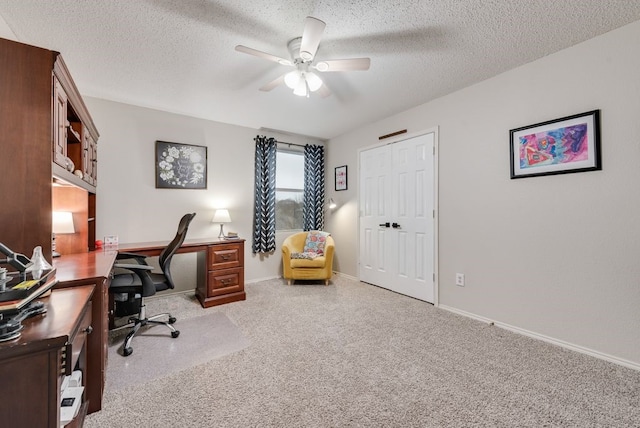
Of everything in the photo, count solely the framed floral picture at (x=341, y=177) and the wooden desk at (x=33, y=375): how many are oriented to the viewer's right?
1

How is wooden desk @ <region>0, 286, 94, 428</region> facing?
to the viewer's right

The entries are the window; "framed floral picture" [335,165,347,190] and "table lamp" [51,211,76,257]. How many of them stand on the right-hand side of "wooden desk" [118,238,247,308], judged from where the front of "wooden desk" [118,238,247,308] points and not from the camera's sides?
1

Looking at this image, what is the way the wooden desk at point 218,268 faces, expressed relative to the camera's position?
facing the viewer

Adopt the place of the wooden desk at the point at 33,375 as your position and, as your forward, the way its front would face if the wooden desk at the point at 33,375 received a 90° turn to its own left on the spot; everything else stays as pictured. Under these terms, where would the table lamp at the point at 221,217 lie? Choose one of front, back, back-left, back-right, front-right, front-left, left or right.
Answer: front-right

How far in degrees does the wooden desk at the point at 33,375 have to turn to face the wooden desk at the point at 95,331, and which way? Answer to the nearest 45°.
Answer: approximately 90° to its left

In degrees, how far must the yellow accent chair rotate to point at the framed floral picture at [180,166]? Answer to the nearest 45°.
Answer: approximately 90° to its right

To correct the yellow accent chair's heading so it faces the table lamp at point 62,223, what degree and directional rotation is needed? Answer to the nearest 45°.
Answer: approximately 45° to its right

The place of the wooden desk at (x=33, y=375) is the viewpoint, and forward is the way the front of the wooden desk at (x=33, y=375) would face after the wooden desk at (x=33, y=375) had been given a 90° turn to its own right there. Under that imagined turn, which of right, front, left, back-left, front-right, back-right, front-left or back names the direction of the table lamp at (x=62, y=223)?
back

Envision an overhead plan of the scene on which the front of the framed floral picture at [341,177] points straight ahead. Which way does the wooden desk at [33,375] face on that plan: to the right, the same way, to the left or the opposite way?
the opposite way

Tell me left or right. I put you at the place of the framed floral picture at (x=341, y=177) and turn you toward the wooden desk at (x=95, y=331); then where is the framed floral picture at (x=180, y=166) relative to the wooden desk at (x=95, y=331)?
right

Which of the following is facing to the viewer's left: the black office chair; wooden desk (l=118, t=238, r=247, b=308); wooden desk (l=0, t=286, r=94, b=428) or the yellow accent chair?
the black office chair

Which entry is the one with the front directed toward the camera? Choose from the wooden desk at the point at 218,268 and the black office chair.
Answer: the wooden desk

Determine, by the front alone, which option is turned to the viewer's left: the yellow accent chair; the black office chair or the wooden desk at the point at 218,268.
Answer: the black office chair
